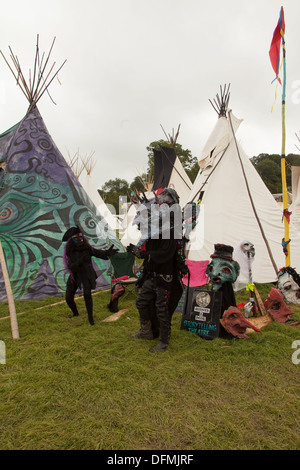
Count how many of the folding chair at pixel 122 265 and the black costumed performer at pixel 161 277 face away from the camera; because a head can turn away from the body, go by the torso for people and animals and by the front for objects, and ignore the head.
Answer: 0

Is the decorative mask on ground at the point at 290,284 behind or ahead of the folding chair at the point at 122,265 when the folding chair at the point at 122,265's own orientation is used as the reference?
ahead

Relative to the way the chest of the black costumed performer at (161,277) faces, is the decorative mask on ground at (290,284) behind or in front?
behind

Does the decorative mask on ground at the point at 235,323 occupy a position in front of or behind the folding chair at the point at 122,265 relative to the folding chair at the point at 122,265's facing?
in front

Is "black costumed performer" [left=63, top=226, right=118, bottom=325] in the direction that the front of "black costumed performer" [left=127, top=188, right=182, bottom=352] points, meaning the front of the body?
no

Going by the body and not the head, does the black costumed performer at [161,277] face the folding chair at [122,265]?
no

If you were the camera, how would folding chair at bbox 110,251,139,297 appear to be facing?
facing the viewer and to the right of the viewer

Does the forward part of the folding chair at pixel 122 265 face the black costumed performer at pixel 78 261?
no

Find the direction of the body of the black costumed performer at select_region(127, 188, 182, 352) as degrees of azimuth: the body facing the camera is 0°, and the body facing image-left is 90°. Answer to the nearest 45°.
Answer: approximately 45°

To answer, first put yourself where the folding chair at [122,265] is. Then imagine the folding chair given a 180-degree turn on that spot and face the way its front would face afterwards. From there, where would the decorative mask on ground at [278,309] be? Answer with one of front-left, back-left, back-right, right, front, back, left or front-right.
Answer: back

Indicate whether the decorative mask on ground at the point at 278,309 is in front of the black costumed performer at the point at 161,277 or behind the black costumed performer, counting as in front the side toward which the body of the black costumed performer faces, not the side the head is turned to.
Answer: behind
